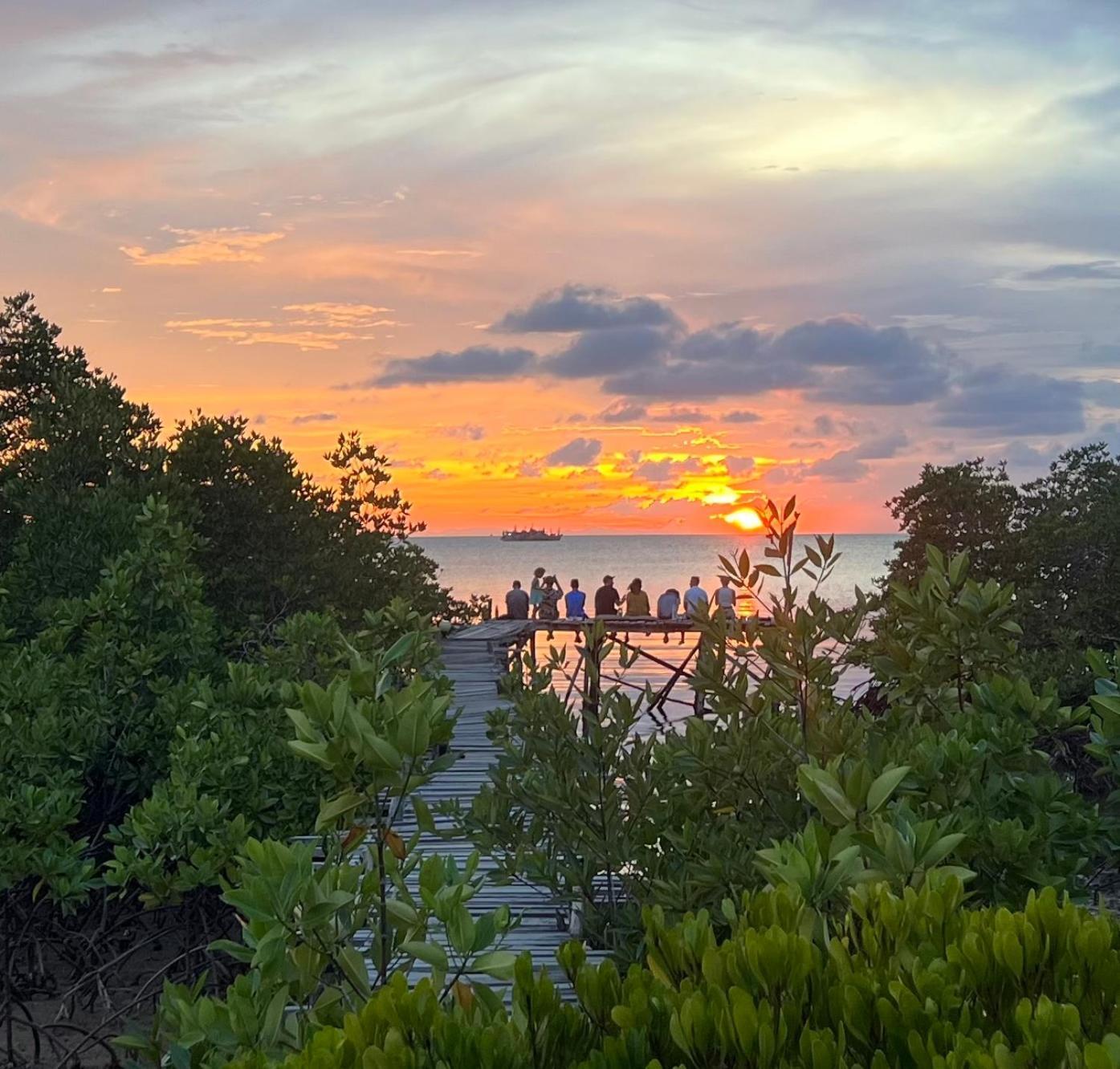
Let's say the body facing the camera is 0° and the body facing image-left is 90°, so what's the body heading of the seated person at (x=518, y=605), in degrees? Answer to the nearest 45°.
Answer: approximately 180°

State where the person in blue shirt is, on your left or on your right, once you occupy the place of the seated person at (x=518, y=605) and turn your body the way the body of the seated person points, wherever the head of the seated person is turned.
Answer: on your right

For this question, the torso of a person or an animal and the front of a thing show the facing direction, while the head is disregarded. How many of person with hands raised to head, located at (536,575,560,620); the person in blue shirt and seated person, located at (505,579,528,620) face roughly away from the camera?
3

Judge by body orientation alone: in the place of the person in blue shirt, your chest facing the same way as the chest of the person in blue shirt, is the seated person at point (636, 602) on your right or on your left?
on your right

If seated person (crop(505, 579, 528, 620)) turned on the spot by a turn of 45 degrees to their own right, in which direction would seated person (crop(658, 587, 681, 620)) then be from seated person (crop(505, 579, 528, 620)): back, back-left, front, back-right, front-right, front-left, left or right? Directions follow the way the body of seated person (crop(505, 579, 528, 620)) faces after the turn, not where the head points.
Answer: front-right

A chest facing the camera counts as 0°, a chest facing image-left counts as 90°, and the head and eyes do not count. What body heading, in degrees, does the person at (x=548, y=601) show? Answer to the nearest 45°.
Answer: approximately 180°

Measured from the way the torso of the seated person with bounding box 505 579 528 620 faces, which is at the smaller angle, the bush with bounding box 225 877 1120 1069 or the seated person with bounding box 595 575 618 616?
the seated person

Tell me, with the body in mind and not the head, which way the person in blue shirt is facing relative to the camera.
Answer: away from the camera

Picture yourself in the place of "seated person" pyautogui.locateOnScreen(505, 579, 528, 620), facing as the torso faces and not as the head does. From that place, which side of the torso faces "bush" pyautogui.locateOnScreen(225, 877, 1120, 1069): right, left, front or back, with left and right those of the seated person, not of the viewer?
back

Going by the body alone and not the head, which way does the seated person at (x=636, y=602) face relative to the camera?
away from the camera

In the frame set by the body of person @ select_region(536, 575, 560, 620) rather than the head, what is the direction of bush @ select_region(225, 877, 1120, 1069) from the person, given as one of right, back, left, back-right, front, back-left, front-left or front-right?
back

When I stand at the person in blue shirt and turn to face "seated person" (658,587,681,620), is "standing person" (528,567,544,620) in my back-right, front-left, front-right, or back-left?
back-left

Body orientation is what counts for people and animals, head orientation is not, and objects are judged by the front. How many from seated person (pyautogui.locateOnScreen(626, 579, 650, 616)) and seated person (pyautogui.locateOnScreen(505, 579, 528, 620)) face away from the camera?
2
